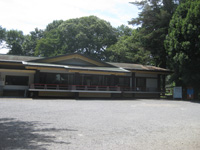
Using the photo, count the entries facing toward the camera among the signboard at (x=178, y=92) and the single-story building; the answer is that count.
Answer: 2

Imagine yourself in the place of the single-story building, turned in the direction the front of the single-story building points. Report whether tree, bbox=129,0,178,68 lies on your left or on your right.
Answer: on your left

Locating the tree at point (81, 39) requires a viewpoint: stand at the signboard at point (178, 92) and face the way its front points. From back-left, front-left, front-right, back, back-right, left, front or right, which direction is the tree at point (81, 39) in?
back-right

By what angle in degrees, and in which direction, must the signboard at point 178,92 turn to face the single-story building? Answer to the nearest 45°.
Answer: approximately 45° to its right

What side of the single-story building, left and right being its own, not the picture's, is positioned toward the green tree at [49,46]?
back

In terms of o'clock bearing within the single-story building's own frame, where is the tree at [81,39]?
The tree is roughly at 6 o'clock from the single-story building.

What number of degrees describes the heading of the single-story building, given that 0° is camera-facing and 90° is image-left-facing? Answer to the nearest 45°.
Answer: approximately 0°
